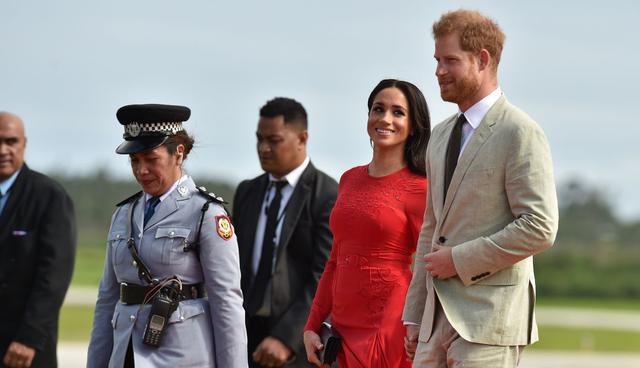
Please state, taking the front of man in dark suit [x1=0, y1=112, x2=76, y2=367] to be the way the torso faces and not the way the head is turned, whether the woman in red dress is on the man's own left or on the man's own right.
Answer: on the man's own left

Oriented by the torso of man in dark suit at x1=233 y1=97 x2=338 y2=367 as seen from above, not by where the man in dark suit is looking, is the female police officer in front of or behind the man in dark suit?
in front

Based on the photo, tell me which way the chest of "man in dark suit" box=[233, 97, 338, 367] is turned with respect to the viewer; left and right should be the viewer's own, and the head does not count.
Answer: facing the viewer and to the left of the viewer

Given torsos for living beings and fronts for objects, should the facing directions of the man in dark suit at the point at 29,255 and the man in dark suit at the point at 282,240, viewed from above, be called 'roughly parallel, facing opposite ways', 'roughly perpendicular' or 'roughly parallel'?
roughly parallel

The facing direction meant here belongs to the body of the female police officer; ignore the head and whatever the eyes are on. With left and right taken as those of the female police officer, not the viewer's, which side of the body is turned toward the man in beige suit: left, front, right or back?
left

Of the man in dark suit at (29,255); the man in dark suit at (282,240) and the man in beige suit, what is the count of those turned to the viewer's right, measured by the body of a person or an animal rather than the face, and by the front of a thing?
0

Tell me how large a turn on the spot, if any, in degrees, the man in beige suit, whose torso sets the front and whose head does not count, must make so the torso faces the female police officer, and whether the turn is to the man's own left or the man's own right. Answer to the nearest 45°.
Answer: approximately 45° to the man's own right

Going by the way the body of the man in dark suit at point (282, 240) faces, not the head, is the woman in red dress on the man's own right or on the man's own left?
on the man's own left

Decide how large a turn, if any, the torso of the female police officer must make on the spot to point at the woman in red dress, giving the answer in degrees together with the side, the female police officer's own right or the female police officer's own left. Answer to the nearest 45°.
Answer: approximately 135° to the female police officer's own left

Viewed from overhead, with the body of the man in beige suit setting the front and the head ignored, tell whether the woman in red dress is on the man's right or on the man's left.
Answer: on the man's right

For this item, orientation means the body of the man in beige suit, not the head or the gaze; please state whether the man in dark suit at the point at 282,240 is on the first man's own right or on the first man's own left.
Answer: on the first man's own right

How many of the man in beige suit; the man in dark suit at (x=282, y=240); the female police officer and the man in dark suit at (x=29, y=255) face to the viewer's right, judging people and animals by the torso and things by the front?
0

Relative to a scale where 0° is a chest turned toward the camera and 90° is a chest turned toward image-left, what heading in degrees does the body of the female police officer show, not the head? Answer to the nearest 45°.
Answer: approximately 45°
